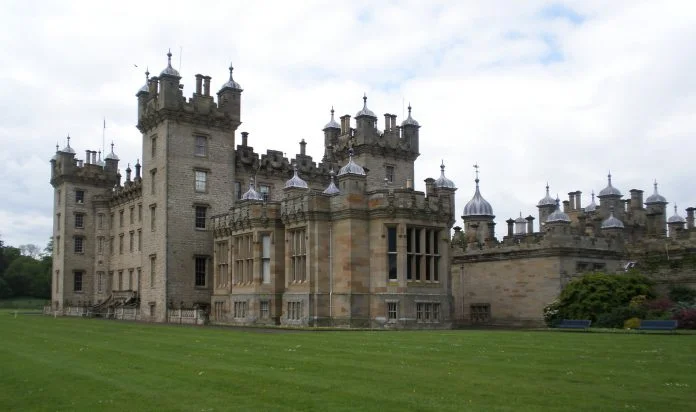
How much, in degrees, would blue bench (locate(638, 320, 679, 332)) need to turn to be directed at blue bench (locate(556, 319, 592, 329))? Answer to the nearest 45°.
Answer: approximately 135° to its right

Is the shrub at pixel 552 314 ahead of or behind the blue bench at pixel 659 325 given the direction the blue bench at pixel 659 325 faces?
behind

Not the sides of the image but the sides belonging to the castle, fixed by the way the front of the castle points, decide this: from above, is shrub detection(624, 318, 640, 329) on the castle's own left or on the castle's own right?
on the castle's own left

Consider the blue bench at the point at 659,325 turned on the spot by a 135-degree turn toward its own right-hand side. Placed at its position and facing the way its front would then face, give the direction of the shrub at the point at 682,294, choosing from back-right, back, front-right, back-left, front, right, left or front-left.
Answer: front-right

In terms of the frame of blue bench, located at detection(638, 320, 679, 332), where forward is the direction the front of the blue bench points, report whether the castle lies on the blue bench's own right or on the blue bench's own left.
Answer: on the blue bench's own right

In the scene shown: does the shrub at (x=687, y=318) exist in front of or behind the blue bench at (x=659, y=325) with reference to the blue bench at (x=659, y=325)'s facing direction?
behind

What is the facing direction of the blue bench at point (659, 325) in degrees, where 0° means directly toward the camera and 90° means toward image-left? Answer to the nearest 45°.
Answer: approximately 0°
